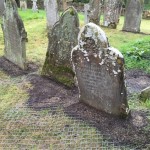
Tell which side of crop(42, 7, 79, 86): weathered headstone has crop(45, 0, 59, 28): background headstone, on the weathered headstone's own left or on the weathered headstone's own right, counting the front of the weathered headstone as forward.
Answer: on the weathered headstone's own right

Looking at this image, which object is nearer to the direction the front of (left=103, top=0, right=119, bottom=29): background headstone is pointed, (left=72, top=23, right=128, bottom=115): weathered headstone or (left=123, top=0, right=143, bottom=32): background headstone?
the weathered headstone

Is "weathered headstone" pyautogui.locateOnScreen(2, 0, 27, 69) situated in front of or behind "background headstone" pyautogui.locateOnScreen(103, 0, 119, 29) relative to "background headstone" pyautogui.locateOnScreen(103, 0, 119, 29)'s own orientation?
in front

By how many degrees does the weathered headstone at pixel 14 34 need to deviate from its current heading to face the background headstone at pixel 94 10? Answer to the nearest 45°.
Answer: approximately 180°

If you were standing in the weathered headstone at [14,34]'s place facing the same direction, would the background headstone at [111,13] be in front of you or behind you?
behind

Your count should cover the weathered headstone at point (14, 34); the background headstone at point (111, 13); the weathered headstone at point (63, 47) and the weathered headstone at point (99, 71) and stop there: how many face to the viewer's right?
0

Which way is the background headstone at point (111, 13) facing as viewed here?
toward the camera

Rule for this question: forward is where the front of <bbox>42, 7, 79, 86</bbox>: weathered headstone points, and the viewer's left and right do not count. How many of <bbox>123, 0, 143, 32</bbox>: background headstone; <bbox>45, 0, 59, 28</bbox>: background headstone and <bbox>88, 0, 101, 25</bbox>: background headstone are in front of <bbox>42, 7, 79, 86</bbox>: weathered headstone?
0

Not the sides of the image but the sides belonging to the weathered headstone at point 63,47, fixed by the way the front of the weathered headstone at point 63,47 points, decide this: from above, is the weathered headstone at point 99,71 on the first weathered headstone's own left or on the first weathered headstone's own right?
on the first weathered headstone's own left

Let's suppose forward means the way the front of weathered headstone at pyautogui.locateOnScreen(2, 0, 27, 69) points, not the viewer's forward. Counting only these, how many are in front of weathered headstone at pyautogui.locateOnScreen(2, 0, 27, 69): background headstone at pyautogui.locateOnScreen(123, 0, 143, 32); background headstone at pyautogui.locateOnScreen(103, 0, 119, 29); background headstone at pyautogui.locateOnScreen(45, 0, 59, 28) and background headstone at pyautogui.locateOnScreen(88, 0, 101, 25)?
0

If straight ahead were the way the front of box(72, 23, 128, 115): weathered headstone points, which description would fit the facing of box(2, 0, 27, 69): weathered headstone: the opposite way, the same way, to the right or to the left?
the same way

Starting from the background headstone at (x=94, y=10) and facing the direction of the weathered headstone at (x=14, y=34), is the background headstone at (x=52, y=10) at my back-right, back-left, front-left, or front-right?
front-right

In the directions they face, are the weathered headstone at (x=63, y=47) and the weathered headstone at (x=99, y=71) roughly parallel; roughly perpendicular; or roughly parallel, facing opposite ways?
roughly parallel

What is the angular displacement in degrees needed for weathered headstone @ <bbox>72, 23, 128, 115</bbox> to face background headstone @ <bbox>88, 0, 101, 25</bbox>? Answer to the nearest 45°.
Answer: approximately 135° to its right

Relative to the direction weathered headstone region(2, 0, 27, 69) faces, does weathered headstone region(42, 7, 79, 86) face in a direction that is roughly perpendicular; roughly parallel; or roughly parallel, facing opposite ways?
roughly parallel

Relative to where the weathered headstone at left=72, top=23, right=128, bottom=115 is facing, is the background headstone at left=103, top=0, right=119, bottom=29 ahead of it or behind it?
behind

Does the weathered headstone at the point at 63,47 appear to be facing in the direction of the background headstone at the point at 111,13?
no

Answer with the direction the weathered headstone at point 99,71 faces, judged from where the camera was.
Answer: facing the viewer and to the left of the viewer

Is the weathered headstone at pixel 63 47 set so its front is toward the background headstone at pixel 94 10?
no

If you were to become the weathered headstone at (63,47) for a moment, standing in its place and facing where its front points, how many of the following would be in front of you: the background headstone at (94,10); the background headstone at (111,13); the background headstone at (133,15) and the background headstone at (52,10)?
0
